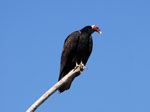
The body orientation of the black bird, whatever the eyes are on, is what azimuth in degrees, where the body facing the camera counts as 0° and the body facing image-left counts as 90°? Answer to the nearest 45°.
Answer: approximately 315°
